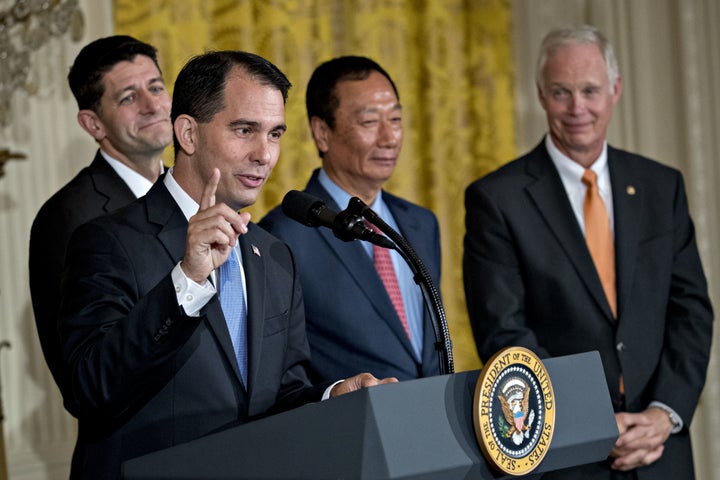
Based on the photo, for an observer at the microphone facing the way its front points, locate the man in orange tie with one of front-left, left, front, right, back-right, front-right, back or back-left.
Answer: back-right

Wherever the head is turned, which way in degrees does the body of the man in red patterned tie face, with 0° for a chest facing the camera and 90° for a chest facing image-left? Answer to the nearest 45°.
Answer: approximately 315°

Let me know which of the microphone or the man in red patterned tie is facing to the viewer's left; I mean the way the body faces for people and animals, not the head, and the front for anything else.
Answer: the microphone

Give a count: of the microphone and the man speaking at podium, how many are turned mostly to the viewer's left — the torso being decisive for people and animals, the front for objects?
1

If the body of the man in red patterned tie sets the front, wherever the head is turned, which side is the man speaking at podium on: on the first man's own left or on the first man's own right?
on the first man's own right

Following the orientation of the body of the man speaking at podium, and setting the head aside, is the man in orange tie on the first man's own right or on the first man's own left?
on the first man's own left

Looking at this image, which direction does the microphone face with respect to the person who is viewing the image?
facing to the left of the viewer

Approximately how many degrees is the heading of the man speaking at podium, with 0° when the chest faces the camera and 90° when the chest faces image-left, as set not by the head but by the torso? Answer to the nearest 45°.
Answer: approximately 315°

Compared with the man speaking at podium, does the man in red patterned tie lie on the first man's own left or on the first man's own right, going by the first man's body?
on the first man's own left

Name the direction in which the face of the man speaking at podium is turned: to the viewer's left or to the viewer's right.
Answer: to the viewer's right

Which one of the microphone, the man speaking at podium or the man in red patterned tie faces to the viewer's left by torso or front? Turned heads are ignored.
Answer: the microphone
